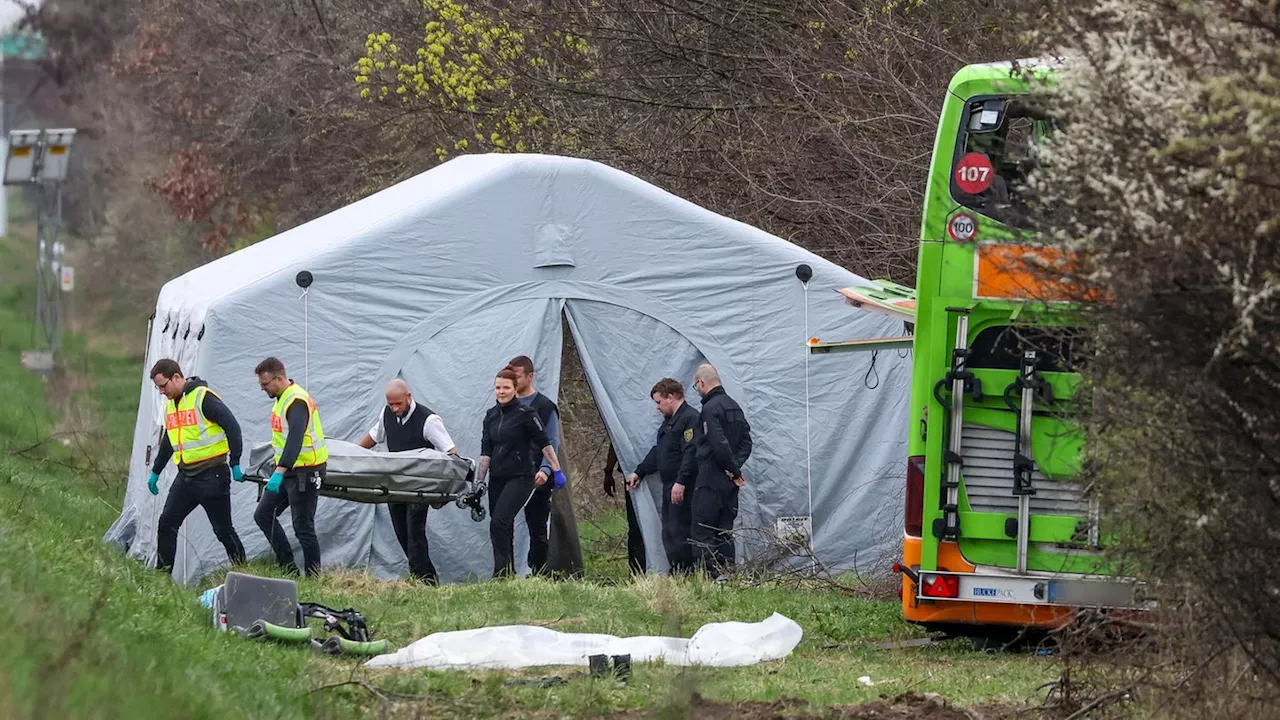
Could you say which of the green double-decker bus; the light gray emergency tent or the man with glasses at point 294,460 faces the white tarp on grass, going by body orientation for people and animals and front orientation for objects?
the light gray emergency tent

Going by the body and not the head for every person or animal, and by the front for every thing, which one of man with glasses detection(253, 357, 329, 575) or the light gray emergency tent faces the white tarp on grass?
the light gray emergency tent

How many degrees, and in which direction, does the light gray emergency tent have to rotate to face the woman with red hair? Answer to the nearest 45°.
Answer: approximately 45° to its right

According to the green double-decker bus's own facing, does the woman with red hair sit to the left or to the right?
on its left

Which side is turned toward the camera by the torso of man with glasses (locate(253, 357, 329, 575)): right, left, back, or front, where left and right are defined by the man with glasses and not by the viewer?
left

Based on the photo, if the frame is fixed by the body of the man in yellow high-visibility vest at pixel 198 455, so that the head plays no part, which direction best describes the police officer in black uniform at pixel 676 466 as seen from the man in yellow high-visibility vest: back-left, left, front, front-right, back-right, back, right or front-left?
back-left

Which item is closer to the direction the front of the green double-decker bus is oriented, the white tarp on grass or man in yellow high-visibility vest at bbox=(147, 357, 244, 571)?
the man in yellow high-visibility vest

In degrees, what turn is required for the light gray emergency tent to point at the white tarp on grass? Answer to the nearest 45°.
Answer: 0° — it already faces it

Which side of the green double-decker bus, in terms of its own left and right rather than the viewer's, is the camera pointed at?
back

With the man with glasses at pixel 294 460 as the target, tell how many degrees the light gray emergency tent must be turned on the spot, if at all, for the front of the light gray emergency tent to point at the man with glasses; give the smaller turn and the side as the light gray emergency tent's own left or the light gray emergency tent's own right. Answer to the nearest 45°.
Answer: approximately 45° to the light gray emergency tent's own right

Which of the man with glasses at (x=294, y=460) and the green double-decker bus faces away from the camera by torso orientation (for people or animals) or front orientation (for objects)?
the green double-decker bus

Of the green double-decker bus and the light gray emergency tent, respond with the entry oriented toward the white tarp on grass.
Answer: the light gray emergency tent

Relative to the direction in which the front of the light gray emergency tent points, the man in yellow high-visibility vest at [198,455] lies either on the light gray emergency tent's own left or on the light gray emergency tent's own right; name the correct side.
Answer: on the light gray emergency tent's own right
